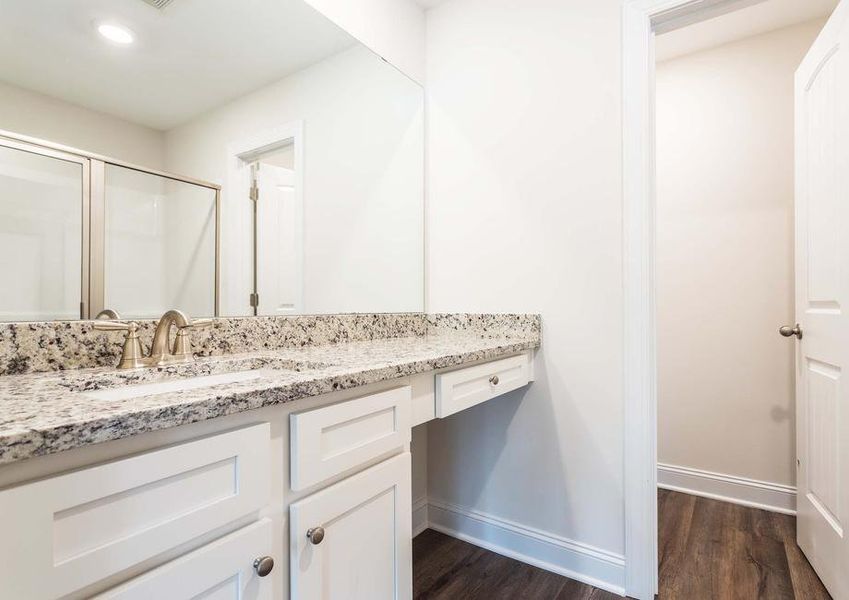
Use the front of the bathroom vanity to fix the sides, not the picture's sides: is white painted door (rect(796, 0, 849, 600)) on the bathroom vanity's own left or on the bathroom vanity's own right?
on the bathroom vanity's own left

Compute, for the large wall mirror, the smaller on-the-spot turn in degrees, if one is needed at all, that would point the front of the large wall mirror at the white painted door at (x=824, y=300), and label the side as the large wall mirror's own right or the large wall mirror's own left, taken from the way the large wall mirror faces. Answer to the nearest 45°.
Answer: approximately 45° to the large wall mirror's own left

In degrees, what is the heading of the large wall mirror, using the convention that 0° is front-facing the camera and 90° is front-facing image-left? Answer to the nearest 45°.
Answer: approximately 315°
